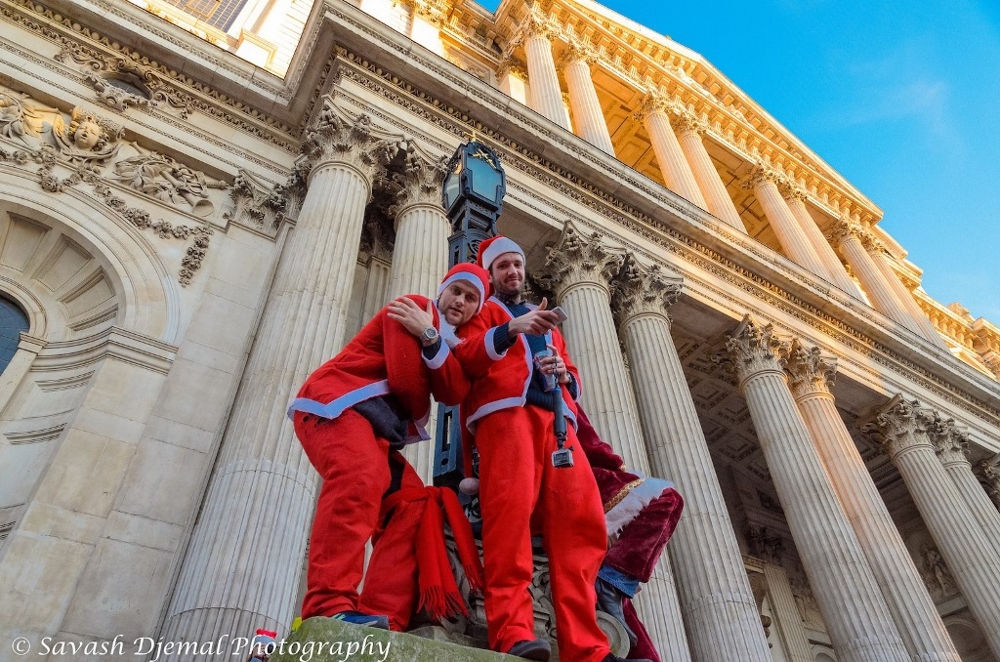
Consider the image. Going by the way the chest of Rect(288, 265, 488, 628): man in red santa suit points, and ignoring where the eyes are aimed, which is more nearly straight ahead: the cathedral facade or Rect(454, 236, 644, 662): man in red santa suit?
the man in red santa suit

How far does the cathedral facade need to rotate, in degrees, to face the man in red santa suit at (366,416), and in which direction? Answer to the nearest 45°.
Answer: approximately 45° to its right

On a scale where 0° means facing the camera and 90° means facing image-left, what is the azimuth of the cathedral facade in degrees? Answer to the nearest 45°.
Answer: approximately 315°
